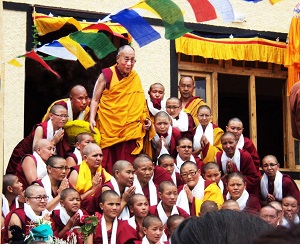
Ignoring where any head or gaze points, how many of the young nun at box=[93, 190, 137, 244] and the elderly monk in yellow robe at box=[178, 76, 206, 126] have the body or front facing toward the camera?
2

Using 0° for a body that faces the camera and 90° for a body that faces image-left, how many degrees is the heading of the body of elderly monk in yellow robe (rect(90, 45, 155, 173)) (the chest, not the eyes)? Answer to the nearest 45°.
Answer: approximately 315°

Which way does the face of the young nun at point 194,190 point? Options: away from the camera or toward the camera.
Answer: toward the camera

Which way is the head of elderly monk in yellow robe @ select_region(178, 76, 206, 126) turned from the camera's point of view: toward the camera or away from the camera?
toward the camera

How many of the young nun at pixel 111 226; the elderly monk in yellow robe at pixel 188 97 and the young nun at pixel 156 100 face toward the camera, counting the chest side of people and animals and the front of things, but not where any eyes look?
3

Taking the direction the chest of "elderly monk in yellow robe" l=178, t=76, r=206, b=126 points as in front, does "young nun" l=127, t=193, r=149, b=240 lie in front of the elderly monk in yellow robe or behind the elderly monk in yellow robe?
in front

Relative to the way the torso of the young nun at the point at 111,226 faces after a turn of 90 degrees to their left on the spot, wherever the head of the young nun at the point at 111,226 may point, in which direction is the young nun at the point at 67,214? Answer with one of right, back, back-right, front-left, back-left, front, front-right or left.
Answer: back

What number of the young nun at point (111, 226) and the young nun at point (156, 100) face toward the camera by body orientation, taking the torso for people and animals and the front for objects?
2

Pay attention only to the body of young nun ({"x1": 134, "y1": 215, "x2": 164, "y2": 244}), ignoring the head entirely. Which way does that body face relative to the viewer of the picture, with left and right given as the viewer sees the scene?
facing the viewer and to the right of the viewer

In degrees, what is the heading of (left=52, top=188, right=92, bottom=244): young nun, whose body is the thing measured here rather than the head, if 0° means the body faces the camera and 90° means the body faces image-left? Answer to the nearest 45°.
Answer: approximately 315°
